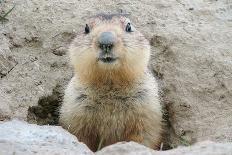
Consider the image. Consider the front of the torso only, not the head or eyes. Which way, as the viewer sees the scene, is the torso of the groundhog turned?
toward the camera

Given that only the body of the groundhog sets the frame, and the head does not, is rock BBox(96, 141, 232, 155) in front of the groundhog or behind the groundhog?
in front

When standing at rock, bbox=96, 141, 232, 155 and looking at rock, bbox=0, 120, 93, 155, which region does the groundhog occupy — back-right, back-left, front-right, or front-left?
front-right

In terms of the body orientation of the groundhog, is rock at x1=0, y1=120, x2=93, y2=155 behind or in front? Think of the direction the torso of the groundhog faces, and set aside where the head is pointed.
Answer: in front
